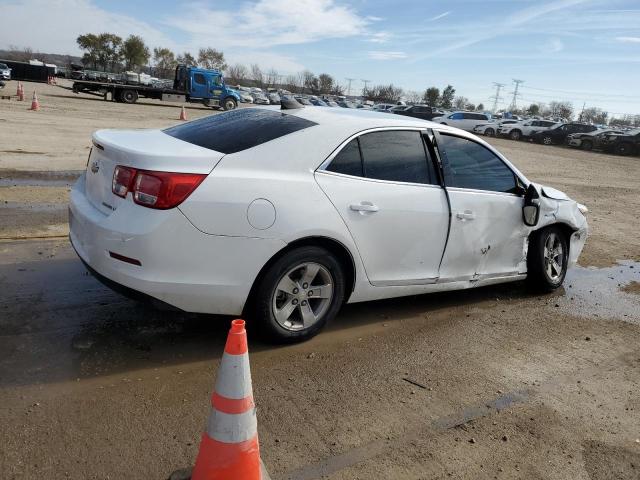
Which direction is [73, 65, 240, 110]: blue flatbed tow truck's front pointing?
to the viewer's right

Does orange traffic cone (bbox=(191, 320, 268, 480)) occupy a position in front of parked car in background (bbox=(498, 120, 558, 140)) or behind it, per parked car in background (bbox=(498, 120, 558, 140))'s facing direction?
in front

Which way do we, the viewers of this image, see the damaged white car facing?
facing away from the viewer and to the right of the viewer

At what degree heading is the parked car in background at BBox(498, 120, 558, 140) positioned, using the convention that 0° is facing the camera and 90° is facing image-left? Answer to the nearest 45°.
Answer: approximately 45°

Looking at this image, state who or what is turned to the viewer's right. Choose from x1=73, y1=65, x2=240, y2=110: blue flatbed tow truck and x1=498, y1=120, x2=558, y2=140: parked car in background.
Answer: the blue flatbed tow truck

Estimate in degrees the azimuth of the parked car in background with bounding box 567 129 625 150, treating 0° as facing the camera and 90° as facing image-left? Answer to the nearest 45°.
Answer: approximately 45°

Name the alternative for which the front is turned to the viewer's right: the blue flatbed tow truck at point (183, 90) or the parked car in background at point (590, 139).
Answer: the blue flatbed tow truck
